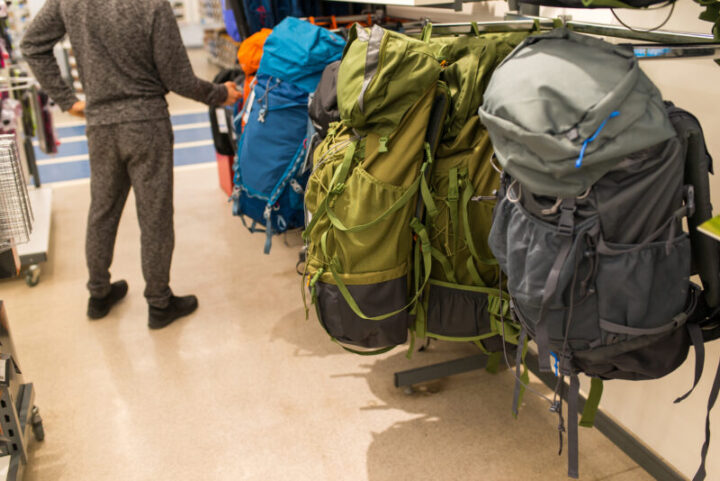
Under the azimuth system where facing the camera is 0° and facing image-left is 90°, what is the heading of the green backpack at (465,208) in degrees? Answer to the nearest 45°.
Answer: approximately 45°

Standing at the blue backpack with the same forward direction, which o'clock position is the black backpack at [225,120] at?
The black backpack is roughly at 4 o'clock from the blue backpack.

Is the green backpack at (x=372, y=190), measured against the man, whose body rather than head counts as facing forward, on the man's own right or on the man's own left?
on the man's own right

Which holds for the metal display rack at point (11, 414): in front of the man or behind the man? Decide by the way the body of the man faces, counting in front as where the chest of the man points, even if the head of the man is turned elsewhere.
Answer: behind

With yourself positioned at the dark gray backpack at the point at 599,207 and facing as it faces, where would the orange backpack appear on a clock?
The orange backpack is roughly at 3 o'clock from the dark gray backpack.

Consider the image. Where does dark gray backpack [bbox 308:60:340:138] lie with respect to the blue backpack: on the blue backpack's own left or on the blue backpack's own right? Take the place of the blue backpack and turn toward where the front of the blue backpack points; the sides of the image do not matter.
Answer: on the blue backpack's own left

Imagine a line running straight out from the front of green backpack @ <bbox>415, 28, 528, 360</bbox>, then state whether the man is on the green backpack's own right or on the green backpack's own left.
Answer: on the green backpack's own right

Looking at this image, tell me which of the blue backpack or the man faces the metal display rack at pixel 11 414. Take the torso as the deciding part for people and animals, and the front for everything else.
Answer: the blue backpack
